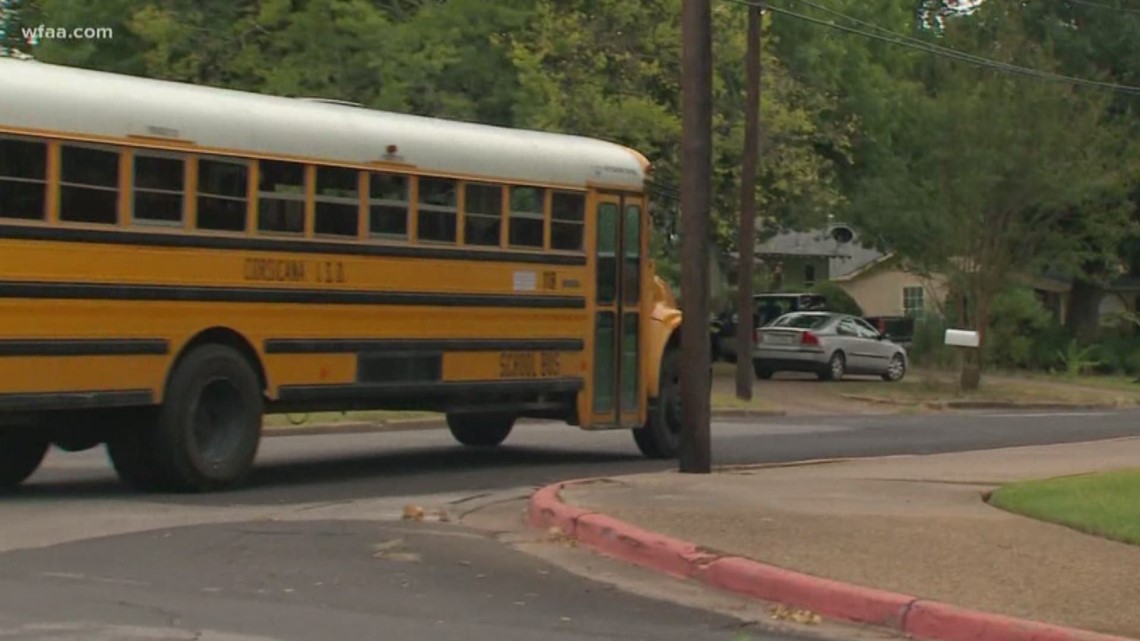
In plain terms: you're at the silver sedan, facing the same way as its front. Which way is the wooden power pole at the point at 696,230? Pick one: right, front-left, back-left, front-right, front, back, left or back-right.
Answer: back-right

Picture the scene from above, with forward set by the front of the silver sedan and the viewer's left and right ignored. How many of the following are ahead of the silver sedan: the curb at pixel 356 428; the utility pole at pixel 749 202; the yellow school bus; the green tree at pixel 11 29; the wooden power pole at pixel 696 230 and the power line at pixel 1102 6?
1

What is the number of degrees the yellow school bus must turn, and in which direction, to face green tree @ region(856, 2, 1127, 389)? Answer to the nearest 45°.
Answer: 0° — it already faces it

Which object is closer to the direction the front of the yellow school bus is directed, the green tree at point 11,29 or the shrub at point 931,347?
the shrub

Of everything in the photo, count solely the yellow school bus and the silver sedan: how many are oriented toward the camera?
0

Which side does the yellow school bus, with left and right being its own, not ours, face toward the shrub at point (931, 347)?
front

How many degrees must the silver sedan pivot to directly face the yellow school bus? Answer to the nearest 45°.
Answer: approximately 135° to its right

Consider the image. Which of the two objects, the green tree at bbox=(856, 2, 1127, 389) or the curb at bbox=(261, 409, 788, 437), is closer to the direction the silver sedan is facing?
the green tree

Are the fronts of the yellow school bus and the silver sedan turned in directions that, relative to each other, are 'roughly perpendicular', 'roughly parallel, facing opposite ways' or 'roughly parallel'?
roughly parallel

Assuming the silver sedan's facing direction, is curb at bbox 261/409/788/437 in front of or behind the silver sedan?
behind

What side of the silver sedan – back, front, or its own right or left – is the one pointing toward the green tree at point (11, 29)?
back

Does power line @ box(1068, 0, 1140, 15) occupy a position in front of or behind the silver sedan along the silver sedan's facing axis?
in front

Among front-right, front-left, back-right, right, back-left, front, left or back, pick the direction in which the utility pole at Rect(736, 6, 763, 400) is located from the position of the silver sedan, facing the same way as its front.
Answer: back-right

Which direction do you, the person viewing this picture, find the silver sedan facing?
facing away from the viewer and to the right of the viewer

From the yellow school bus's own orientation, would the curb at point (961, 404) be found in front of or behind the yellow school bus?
in front

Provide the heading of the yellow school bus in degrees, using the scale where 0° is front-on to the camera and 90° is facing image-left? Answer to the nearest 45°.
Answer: approximately 225°

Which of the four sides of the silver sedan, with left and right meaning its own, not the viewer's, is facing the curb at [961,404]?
right
